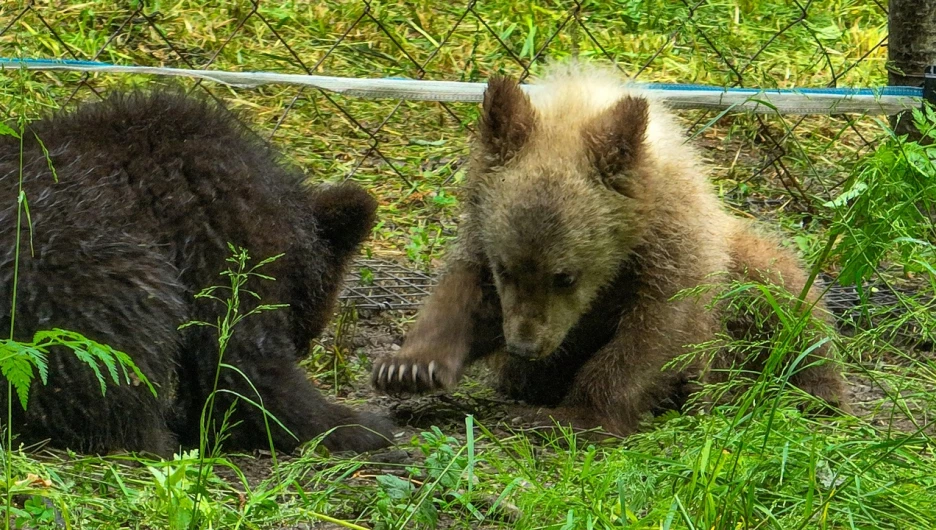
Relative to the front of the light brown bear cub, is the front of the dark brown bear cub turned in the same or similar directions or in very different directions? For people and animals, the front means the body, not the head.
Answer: very different directions

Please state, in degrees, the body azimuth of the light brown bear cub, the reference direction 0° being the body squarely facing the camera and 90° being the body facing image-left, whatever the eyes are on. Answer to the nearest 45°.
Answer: approximately 45°

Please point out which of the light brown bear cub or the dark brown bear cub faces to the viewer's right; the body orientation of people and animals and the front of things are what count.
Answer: the dark brown bear cub

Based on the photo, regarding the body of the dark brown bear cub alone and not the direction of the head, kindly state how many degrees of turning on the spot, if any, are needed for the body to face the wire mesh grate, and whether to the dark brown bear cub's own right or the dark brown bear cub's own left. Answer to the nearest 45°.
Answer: approximately 45° to the dark brown bear cub's own left

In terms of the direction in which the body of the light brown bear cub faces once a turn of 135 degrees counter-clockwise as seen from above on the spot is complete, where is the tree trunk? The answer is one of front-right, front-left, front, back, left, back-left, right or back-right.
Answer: front-left

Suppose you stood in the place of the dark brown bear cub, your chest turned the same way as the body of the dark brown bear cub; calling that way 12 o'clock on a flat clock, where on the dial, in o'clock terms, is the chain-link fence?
The chain-link fence is roughly at 10 o'clock from the dark brown bear cub.

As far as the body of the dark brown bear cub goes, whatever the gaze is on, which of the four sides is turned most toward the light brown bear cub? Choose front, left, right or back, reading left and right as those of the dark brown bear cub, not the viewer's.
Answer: front

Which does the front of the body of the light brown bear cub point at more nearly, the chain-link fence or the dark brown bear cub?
the dark brown bear cub

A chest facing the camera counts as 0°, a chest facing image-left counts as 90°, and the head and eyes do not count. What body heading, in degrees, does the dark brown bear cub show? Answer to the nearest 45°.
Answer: approximately 270°

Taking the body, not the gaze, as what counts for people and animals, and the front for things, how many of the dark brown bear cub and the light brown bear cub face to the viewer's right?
1
